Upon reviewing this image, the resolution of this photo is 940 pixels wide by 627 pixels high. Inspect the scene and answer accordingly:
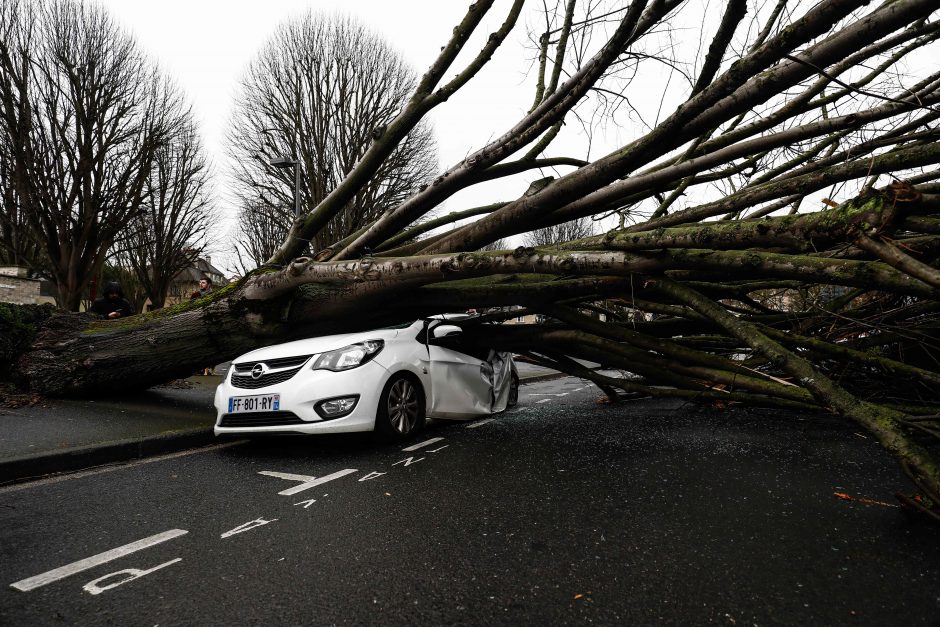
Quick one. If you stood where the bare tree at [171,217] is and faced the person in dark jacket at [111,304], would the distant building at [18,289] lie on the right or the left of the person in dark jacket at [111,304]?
right

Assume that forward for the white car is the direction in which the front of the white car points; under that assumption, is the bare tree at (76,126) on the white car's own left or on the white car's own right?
on the white car's own right

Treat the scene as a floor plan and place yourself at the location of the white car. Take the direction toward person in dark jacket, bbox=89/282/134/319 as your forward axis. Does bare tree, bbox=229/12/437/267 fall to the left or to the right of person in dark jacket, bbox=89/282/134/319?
right

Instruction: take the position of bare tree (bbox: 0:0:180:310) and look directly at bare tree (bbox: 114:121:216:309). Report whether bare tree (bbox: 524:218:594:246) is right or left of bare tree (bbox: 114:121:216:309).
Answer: right

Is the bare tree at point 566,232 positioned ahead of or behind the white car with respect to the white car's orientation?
behind

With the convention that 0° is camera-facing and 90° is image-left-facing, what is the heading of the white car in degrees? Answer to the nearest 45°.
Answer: approximately 45°

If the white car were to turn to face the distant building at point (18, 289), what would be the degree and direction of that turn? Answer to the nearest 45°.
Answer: approximately 90° to its right

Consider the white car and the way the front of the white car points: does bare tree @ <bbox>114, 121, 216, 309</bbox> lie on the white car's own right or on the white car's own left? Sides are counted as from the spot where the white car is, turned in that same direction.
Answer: on the white car's own right

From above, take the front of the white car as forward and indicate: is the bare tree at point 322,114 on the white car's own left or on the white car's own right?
on the white car's own right

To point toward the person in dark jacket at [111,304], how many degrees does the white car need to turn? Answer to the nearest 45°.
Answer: approximately 90° to its right
